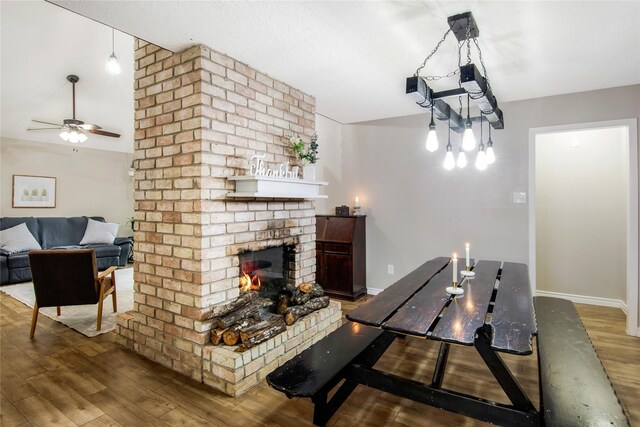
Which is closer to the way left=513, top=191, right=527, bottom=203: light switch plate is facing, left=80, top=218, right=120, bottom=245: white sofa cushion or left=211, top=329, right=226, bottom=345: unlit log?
the unlit log

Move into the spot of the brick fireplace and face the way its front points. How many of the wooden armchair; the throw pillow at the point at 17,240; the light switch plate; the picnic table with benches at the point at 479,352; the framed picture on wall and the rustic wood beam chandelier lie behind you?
3

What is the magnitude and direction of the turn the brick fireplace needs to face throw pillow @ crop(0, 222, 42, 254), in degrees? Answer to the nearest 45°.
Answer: approximately 180°

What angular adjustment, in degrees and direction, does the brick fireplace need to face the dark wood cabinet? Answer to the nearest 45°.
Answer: approximately 90° to its left

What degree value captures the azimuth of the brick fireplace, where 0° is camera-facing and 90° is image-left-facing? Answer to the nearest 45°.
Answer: approximately 315°

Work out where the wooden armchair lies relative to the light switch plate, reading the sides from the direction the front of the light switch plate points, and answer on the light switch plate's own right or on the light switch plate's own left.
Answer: on the light switch plate's own right

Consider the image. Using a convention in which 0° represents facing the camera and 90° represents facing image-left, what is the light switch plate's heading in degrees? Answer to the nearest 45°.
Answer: approximately 0°

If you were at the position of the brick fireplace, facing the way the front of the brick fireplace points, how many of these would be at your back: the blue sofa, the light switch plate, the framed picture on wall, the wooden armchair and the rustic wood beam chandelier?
3

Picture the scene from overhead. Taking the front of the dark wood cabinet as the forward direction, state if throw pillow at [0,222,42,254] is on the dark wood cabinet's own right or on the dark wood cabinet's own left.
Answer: on the dark wood cabinet's own right
